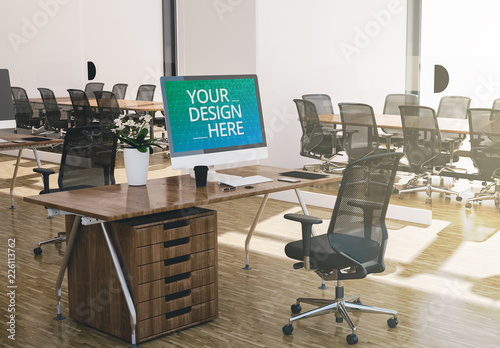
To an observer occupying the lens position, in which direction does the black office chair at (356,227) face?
facing away from the viewer and to the left of the viewer

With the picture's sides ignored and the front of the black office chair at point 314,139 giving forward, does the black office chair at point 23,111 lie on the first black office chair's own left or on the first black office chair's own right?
on the first black office chair's own left

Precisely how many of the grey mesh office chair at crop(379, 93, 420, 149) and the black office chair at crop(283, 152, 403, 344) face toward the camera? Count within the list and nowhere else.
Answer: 1

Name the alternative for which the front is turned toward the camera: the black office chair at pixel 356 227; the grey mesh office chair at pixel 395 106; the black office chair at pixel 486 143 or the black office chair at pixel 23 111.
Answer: the grey mesh office chair at pixel 395 106

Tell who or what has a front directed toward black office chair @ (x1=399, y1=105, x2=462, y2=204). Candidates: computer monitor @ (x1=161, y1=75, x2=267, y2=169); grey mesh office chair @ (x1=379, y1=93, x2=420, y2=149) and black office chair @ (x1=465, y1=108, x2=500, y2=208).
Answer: grey mesh office chair @ (x1=379, y1=93, x2=420, y2=149)

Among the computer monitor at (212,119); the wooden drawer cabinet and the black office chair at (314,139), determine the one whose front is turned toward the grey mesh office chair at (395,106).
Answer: the black office chair at (314,139)

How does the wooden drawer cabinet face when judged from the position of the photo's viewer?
facing the viewer and to the right of the viewer

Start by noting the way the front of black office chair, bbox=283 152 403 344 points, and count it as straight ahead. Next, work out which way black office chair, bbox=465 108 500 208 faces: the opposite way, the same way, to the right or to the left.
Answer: to the right

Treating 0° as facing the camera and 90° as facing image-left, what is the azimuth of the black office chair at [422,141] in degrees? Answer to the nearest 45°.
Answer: approximately 225°

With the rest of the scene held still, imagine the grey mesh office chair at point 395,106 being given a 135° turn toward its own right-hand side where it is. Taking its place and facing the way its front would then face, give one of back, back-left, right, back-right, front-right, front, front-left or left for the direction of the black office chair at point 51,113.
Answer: front-left

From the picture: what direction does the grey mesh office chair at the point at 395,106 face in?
toward the camera
